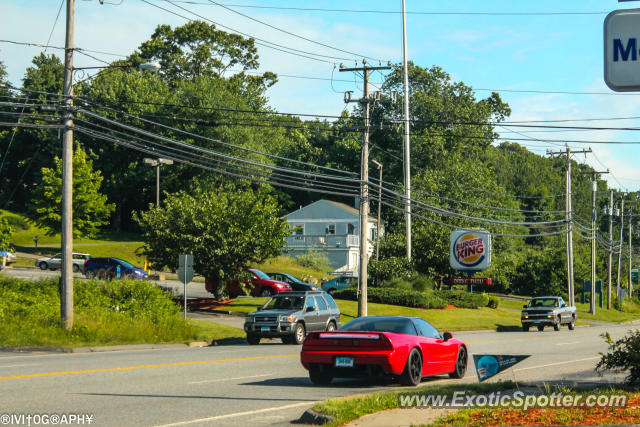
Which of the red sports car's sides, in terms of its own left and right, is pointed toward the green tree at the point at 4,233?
left

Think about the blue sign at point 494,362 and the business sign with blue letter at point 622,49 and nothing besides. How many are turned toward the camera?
2

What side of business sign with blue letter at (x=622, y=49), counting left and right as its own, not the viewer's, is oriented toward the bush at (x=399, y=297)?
back

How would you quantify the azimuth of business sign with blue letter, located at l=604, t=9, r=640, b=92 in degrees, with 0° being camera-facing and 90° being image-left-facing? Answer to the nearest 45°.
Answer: approximately 0°

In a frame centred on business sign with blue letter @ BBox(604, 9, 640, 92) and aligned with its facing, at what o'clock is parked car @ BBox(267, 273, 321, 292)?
The parked car is roughly at 5 o'clock from the business sign with blue letter.

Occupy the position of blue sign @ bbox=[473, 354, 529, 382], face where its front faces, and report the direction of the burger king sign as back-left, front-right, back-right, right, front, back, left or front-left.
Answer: back

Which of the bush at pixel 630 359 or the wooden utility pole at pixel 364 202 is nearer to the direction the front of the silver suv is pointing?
the bush

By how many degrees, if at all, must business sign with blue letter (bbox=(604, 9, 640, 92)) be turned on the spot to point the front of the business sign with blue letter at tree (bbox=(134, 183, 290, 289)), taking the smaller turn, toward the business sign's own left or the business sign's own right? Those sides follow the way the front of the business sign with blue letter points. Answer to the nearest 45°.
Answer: approximately 135° to the business sign's own right

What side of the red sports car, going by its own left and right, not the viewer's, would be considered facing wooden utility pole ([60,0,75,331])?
left

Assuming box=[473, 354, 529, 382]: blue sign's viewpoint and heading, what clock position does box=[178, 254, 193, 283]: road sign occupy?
The road sign is roughly at 5 o'clock from the blue sign.

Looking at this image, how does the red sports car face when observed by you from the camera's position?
facing away from the viewer and to the right of the viewer

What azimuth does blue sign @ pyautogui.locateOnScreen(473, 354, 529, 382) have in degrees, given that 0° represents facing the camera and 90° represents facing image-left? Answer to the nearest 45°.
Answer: approximately 0°

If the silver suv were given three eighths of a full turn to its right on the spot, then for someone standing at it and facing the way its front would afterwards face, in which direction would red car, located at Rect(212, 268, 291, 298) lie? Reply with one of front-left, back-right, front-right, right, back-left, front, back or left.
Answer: front
